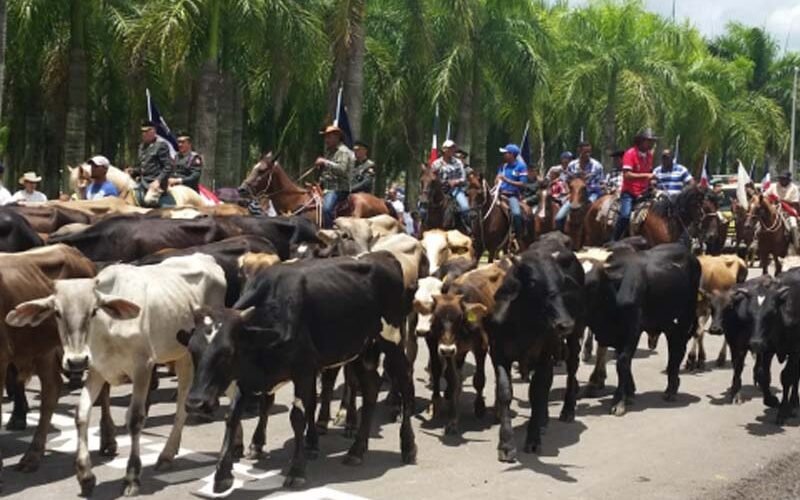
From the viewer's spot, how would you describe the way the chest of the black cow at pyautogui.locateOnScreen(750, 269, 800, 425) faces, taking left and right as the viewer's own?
facing the viewer and to the left of the viewer

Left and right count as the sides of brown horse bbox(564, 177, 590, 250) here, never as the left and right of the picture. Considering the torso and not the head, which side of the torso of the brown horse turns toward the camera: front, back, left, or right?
front

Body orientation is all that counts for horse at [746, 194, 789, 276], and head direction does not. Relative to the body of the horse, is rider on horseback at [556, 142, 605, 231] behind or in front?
in front

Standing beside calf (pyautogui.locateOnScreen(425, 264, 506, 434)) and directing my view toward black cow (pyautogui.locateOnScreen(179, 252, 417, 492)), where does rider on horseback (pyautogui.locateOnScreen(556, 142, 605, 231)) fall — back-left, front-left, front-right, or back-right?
back-right

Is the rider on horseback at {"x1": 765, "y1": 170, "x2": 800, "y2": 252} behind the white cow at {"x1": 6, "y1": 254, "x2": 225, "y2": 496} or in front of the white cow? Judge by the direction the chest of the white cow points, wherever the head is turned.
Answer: behind

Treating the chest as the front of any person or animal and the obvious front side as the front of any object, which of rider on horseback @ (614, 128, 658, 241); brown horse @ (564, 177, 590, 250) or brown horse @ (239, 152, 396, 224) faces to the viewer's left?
brown horse @ (239, 152, 396, 224)

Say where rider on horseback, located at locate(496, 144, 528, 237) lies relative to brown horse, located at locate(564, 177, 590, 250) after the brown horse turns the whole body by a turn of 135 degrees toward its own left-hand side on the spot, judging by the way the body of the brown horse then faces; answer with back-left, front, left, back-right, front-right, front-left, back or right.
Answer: back

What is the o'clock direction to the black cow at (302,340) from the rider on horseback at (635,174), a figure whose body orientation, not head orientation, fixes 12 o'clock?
The black cow is roughly at 2 o'clock from the rider on horseback.

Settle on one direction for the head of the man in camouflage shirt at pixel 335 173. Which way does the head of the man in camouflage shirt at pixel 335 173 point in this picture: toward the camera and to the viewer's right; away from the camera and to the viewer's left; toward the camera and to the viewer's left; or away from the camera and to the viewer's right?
toward the camera and to the viewer's left

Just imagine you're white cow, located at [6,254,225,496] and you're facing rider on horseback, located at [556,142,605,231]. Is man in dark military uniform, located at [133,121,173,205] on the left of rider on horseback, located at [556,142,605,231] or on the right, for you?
left

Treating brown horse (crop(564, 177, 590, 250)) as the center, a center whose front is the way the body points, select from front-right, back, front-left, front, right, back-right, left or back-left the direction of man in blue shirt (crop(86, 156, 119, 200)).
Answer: front-right

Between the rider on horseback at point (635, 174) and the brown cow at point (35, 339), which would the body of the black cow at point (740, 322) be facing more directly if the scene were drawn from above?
the brown cow

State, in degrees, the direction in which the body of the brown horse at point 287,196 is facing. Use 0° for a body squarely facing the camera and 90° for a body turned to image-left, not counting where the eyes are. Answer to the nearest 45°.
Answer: approximately 90°

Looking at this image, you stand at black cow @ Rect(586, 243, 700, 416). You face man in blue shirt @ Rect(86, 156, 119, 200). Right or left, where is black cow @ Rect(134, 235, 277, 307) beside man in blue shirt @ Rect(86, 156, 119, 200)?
left

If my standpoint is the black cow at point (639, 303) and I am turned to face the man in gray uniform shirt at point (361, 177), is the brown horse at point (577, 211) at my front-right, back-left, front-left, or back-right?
front-right

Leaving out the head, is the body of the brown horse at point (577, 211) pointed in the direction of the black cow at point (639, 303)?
yes
